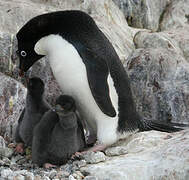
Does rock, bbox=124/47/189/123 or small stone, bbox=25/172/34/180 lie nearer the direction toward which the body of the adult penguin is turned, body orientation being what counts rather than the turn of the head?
the small stone

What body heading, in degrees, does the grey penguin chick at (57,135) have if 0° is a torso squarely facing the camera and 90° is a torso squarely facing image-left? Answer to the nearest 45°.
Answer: approximately 45°

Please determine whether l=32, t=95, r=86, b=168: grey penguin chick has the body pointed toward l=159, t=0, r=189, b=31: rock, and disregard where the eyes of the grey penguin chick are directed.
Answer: no

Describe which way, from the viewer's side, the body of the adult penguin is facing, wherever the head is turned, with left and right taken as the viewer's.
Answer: facing to the left of the viewer

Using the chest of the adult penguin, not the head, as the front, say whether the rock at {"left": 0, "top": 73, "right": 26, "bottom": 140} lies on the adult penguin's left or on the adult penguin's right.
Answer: on the adult penguin's right

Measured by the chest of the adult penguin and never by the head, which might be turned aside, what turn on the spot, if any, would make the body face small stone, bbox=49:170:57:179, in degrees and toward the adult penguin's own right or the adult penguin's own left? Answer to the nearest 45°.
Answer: approximately 45° to the adult penguin's own left
